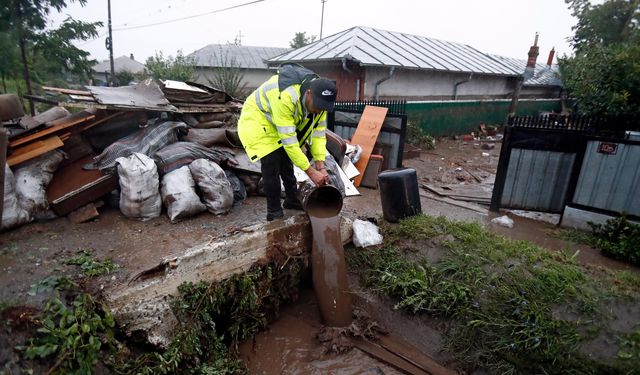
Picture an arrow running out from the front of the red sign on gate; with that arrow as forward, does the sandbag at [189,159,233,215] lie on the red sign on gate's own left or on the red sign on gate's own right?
on the red sign on gate's own right

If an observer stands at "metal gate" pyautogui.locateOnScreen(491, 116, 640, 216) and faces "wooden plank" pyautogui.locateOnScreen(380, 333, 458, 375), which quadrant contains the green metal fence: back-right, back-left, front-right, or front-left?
back-right

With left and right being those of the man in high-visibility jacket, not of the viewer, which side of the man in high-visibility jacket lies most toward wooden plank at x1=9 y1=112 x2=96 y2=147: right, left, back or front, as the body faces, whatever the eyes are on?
back

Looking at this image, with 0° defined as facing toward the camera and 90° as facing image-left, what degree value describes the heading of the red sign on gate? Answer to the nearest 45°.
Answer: approximately 0°

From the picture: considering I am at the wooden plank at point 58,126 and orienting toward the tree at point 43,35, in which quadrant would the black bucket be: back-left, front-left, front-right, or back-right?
back-right

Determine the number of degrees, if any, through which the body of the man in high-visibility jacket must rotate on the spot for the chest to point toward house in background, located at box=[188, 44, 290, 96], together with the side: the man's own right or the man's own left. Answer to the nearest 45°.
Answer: approximately 135° to the man's own left

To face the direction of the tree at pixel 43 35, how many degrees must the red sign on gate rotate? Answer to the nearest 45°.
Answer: approximately 90° to its right

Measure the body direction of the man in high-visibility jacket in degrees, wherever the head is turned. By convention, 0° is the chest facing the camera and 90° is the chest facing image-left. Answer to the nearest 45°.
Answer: approximately 315°
